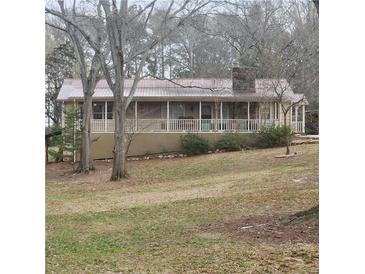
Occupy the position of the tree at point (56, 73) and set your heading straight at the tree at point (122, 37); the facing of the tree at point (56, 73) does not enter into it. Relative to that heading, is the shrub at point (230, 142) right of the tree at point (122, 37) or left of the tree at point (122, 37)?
left

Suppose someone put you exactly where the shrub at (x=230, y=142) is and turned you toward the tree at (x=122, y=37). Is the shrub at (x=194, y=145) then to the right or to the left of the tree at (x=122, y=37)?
right

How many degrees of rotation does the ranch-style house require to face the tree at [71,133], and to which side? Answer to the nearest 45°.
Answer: approximately 90° to its right

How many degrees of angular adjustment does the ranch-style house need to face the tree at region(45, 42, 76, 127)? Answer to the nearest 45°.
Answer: approximately 90° to its right

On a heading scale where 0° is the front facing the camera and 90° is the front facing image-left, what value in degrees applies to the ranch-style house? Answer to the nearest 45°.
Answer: approximately 0°

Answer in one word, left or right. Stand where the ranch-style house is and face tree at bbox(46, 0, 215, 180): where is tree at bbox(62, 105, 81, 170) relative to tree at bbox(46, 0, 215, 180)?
right

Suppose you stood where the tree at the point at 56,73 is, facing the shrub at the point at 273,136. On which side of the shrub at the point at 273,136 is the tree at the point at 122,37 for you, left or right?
right
